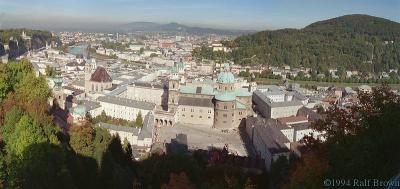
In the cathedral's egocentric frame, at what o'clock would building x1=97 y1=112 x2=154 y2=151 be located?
The building is roughly at 10 o'clock from the cathedral.

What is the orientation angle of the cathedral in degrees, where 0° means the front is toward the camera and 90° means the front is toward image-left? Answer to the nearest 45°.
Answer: approximately 90°

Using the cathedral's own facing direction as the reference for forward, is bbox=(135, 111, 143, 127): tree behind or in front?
in front

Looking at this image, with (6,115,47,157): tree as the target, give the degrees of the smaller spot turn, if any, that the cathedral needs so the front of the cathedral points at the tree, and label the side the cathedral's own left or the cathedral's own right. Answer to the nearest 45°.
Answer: approximately 90° to the cathedral's own left

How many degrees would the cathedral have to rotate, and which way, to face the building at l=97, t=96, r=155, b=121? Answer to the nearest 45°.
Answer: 0° — it already faces it

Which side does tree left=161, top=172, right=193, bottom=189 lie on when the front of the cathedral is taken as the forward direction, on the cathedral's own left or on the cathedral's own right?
on the cathedral's own left

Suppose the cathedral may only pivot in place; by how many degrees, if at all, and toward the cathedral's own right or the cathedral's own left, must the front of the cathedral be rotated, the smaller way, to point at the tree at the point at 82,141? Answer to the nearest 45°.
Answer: approximately 90° to the cathedral's own left

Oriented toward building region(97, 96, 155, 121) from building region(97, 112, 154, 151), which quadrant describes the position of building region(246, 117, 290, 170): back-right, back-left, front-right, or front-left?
back-right

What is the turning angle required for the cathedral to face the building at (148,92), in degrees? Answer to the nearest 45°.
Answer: approximately 45° to its right
